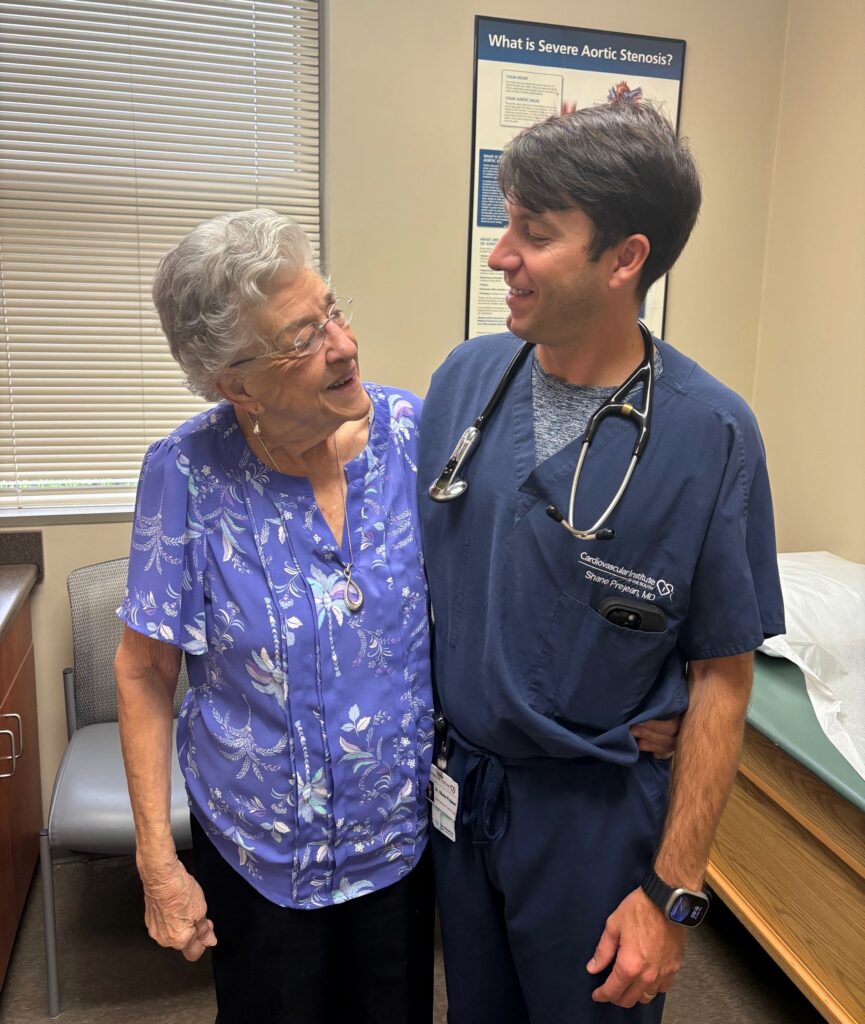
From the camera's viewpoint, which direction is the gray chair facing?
toward the camera

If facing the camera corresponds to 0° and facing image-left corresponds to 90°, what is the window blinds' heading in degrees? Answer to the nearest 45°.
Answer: approximately 0°

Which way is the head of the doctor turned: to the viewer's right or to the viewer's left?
to the viewer's left

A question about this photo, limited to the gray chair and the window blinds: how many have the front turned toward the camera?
2

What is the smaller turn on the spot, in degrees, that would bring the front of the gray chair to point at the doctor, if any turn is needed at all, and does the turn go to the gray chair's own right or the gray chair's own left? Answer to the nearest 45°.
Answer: approximately 45° to the gray chair's own left

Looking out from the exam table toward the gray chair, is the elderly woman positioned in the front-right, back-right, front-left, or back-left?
front-left

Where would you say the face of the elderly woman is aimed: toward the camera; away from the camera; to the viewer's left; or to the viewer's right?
to the viewer's right

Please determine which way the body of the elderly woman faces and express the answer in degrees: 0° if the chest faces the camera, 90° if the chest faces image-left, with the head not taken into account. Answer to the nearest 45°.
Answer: approximately 315°

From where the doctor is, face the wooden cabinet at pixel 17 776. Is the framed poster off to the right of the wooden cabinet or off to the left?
right

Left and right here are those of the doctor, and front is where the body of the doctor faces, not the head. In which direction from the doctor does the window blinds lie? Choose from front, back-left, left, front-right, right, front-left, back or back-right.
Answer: right

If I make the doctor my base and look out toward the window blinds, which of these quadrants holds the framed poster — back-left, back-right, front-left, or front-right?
front-right
